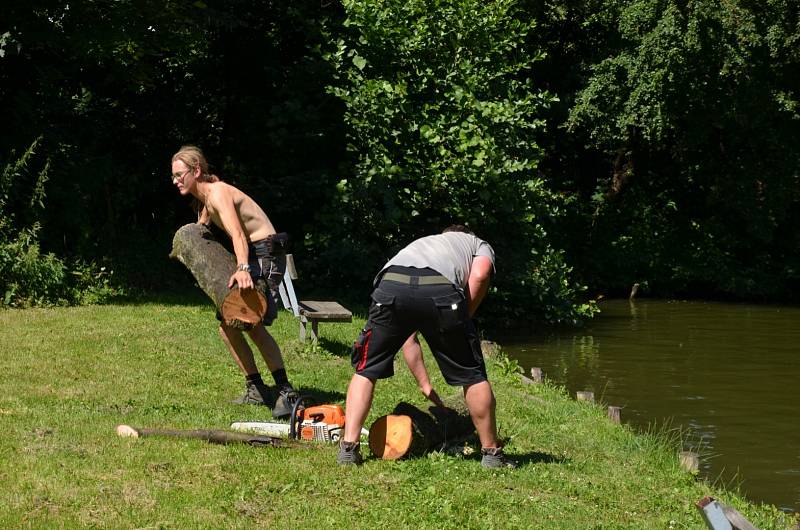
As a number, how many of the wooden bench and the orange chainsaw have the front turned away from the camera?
0

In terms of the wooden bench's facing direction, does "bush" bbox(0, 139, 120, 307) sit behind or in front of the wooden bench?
behind

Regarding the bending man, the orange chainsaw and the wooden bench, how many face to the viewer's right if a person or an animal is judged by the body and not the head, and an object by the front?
1

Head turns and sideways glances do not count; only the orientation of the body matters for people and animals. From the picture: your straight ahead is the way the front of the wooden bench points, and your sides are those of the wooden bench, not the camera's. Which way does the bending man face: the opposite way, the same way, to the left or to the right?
to the left

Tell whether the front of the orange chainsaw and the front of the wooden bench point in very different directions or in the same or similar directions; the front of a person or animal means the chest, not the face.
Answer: very different directions

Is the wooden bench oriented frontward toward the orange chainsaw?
no

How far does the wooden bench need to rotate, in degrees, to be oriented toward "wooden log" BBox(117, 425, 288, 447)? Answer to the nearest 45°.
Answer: approximately 90° to its right

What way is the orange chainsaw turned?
to the viewer's left

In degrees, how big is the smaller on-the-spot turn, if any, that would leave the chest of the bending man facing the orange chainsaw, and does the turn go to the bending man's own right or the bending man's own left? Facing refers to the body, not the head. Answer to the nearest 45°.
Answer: approximately 45° to the bending man's own left

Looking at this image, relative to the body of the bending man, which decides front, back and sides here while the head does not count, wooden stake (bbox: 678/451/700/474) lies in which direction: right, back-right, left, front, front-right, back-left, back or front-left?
front-right

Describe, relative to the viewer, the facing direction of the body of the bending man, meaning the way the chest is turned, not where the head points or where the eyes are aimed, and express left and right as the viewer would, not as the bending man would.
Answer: facing away from the viewer

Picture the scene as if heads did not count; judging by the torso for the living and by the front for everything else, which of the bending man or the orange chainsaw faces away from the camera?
the bending man

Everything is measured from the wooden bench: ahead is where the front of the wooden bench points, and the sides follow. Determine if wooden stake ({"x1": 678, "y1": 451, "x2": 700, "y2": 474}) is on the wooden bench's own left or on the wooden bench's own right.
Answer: on the wooden bench's own right

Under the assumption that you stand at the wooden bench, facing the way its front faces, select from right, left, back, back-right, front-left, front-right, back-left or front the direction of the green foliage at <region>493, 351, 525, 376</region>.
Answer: front

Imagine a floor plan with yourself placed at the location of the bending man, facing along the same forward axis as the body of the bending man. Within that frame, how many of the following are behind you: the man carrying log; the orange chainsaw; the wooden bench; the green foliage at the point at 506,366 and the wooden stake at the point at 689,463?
0

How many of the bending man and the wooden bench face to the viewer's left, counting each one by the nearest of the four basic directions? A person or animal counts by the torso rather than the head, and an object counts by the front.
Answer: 0

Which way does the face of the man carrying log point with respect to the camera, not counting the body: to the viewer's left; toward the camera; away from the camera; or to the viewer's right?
to the viewer's left
